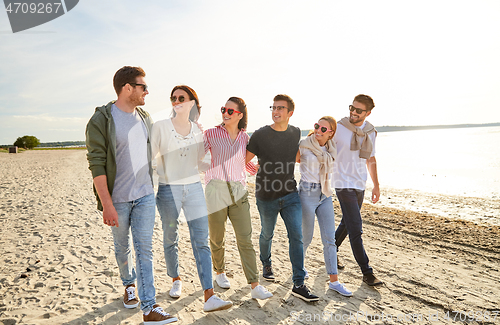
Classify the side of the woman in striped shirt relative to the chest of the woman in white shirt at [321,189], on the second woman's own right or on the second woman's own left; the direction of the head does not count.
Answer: on the second woman's own right

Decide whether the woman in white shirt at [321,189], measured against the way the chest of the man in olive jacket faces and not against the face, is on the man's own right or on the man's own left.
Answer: on the man's own left

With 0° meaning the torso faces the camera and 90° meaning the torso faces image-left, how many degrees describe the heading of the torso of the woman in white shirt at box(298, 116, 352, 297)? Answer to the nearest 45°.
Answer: approximately 315°

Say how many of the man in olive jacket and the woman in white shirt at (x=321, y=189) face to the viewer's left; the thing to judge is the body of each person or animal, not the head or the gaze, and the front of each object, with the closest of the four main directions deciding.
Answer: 0

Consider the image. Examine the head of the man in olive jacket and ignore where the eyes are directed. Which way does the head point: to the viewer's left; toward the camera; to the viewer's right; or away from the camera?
to the viewer's right

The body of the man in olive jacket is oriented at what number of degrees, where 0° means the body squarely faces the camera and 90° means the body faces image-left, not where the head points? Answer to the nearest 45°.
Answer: approximately 315°

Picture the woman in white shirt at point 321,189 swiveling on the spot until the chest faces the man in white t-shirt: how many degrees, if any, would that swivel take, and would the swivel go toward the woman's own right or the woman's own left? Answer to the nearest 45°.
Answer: approximately 90° to the woman's own left

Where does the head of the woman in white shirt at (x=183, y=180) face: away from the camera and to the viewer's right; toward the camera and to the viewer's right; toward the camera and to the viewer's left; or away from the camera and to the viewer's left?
toward the camera and to the viewer's left

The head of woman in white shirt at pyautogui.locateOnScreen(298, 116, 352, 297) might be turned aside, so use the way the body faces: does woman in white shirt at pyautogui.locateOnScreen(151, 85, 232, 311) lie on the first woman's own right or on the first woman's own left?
on the first woman's own right

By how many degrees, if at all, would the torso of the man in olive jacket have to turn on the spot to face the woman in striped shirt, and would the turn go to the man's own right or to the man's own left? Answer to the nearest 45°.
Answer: approximately 45° to the man's own left
